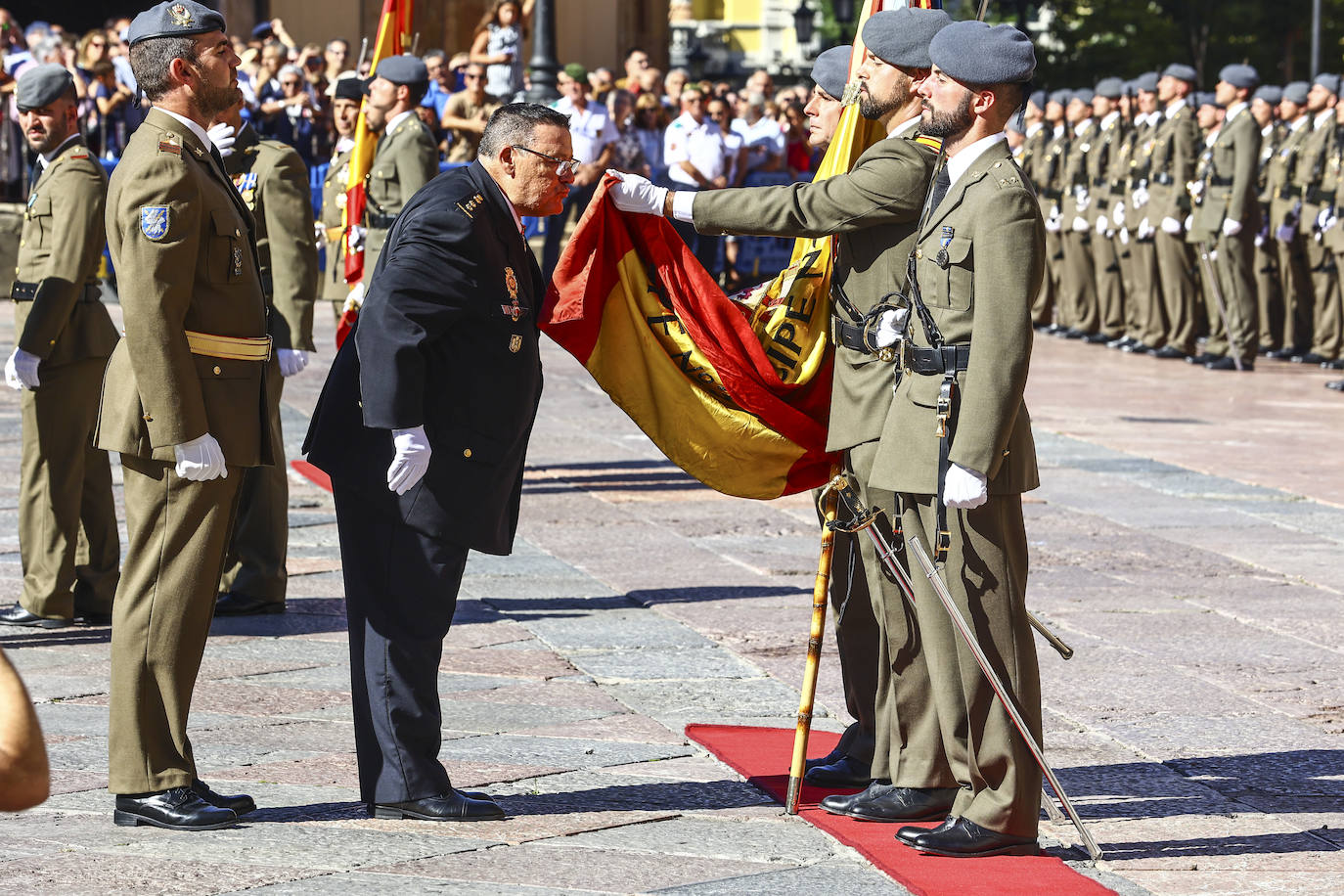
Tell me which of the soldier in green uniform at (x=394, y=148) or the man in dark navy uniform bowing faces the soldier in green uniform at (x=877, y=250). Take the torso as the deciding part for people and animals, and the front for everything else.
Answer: the man in dark navy uniform bowing

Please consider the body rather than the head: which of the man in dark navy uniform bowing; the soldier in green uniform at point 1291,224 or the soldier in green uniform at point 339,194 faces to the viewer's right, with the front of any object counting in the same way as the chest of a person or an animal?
the man in dark navy uniform bowing

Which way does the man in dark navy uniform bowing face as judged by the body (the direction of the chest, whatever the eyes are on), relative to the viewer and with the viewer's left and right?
facing to the right of the viewer

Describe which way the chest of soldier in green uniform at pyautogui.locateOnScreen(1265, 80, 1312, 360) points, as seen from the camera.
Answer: to the viewer's left

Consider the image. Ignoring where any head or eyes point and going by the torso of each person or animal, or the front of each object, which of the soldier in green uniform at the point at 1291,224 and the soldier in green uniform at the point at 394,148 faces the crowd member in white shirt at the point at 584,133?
the soldier in green uniform at the point at 1291,224

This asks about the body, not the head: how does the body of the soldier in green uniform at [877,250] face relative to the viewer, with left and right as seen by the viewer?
facing to the left of the viewer

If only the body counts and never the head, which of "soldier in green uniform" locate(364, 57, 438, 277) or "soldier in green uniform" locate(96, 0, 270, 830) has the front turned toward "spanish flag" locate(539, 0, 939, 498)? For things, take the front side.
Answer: "soldier in green uniform" locate(96, 0, 270, 830)

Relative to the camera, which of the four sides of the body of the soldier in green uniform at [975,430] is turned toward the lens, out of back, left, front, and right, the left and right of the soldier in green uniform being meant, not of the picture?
left

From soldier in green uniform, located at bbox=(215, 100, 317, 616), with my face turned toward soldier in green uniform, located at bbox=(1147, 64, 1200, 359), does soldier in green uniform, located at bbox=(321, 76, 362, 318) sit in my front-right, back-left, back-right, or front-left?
front-left

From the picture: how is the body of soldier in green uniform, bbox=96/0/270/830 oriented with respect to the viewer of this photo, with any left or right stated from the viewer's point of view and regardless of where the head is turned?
facing to the right of the viewer

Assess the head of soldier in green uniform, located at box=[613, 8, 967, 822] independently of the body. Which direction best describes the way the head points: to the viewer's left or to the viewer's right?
to the viewer's left

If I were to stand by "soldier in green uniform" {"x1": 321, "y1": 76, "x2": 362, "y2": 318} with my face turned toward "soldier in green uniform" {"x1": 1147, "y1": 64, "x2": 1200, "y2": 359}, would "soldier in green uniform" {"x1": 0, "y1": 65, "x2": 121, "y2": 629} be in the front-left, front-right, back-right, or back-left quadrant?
back-right

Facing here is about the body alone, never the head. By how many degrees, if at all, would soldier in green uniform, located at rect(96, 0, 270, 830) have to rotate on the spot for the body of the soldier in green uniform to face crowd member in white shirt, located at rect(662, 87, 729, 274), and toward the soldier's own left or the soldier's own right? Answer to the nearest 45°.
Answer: approximately 90° to the soldier's own left

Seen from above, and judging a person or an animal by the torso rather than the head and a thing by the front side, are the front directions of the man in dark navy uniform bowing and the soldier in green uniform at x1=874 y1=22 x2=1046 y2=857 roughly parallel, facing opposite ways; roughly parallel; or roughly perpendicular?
roughly parallel, facing opposite ways
